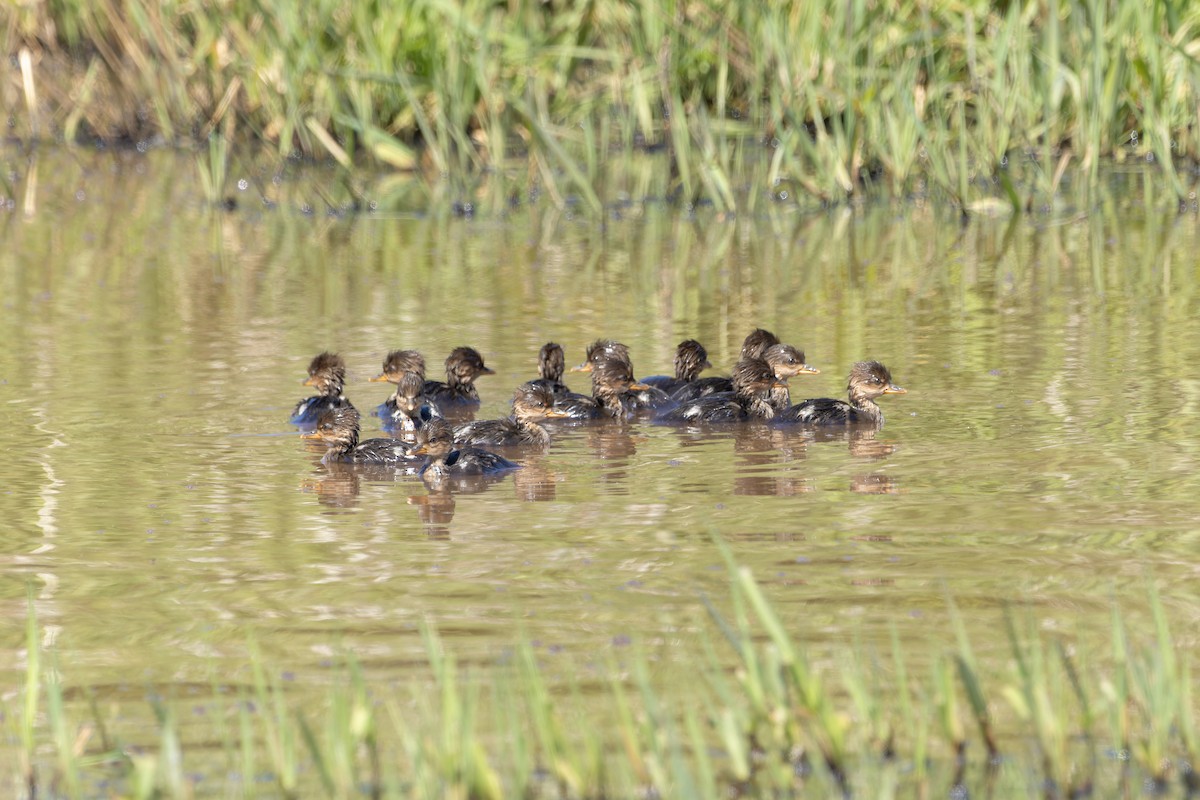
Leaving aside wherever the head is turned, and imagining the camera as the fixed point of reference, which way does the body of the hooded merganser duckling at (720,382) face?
to the viewer's right

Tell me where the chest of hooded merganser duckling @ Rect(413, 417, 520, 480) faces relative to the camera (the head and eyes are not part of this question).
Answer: to the viewer's left

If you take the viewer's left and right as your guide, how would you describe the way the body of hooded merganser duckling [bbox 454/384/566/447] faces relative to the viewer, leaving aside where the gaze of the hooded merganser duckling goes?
facing to the right of the viewer

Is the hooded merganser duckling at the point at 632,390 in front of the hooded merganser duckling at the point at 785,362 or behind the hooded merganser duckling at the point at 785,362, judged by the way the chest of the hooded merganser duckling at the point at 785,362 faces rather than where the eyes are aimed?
behind

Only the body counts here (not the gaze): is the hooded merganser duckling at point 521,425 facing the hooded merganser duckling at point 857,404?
yes

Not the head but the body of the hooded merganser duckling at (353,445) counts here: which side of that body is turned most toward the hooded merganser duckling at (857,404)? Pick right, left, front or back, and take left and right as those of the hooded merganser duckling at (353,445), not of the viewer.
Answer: back

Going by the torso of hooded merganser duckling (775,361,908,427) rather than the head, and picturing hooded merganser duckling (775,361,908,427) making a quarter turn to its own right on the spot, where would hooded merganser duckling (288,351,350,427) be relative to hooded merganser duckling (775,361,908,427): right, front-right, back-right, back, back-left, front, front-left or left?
right

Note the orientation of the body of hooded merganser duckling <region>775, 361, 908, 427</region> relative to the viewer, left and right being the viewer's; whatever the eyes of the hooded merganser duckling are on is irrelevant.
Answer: facing to the right of the viewer
